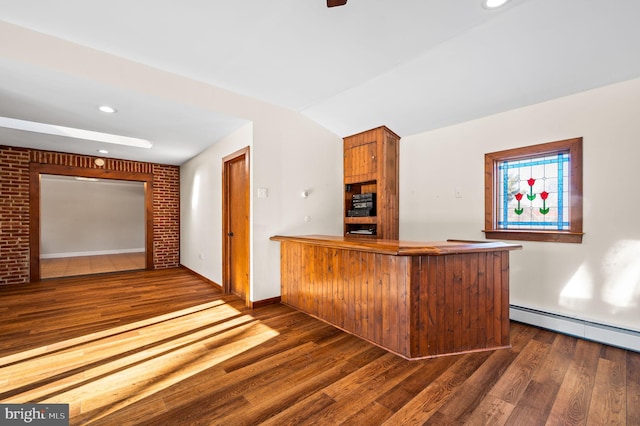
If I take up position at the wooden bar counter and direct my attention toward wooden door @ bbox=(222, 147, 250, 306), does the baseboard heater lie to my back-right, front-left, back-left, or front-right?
back-right

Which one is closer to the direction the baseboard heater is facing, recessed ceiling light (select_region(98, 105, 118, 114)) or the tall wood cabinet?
the recessed ceiling light

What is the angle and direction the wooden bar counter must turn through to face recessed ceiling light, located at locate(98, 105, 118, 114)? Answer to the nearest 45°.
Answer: approximately 45° to its right

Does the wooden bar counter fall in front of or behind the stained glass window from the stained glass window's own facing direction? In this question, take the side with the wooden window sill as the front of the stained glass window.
in front

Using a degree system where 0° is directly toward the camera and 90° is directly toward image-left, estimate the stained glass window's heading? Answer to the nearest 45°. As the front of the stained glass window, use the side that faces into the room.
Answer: approximately 45°

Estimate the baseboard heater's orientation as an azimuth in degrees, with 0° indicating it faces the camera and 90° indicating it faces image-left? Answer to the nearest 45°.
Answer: approximately 45°

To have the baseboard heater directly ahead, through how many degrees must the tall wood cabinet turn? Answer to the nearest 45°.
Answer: approximately 90° to its left
